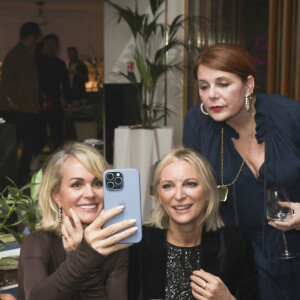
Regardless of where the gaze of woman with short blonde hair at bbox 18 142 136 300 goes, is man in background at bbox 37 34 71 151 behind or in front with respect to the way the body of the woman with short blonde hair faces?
behind

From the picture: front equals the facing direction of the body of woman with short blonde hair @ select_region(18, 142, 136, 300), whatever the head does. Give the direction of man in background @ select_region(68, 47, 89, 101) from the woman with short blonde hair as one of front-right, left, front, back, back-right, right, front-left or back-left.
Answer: back-left

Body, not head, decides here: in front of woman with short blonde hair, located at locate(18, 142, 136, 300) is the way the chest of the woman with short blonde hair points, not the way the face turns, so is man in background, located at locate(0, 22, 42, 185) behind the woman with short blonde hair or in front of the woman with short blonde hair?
behind

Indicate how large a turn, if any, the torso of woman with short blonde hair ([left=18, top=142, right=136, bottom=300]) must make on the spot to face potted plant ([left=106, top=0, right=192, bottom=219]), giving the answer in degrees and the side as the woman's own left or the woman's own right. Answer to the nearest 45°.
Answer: approximately 135° to the woman's own left

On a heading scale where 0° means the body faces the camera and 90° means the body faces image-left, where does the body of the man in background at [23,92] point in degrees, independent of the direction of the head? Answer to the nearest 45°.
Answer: approximately 225°
